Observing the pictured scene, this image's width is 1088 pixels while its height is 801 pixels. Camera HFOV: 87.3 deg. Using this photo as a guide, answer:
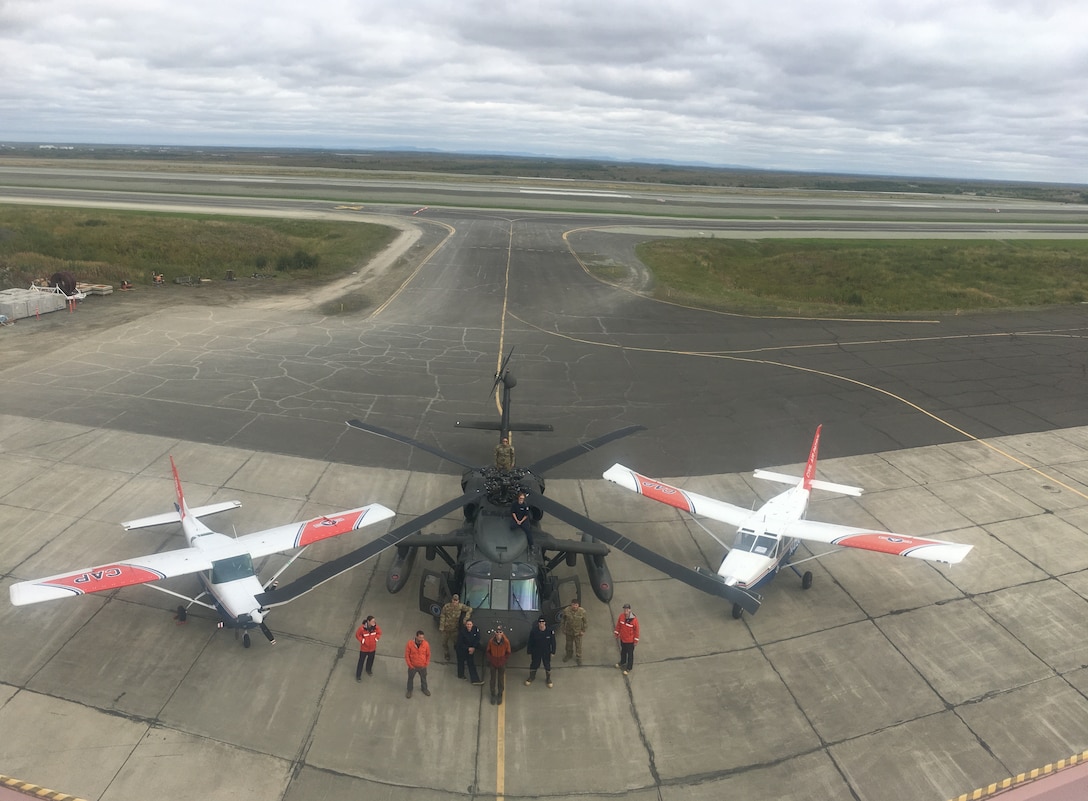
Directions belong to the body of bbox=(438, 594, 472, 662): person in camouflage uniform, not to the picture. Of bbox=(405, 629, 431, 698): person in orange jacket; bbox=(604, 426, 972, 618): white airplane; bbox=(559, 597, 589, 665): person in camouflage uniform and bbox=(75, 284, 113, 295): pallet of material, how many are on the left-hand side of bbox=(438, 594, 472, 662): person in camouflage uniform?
2

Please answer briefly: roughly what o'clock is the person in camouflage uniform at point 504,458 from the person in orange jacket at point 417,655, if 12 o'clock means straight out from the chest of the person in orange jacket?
The person in camouflage uniform is roughly at 7 o'clock from the person in orange jacket.

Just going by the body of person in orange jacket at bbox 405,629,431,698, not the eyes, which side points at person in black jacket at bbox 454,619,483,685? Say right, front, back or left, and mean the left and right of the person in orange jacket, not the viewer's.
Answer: left

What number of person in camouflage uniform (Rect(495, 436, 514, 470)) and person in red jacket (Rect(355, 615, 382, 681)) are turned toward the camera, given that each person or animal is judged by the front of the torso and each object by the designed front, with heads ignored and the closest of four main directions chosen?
2

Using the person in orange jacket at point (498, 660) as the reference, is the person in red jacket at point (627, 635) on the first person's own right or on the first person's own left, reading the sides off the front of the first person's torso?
on the first person's own left

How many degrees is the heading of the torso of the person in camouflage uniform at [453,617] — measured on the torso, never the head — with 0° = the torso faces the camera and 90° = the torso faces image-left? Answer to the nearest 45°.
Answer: approximately 0°

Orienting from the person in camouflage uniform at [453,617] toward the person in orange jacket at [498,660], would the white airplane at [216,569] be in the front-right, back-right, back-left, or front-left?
back-right

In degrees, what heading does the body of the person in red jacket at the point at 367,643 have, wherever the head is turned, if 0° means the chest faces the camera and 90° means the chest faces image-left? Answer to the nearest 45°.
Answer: approximately 0°
